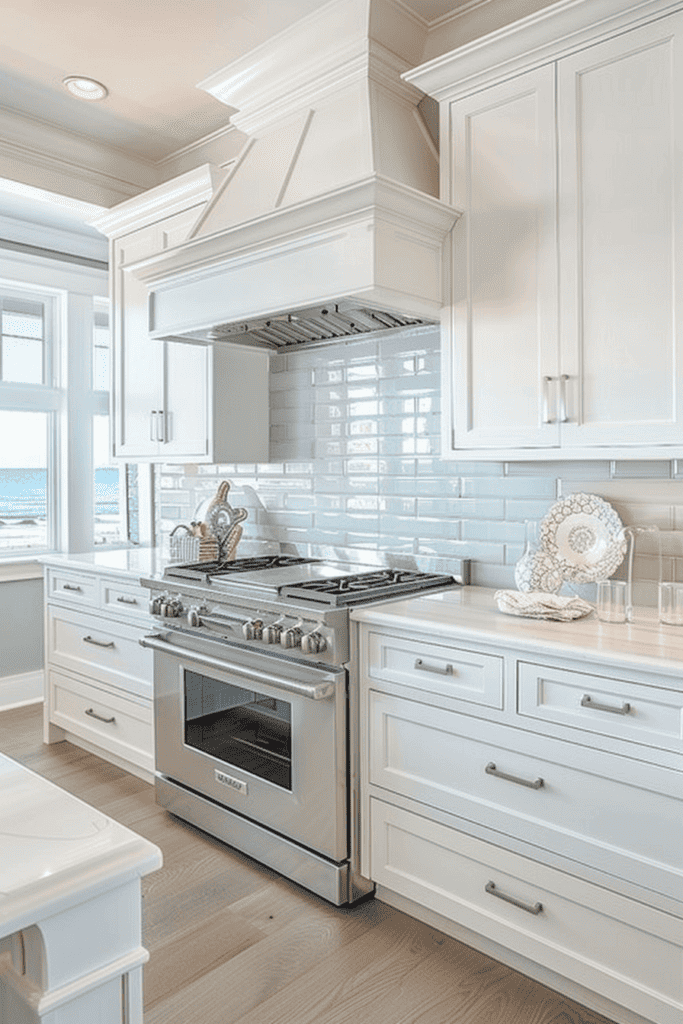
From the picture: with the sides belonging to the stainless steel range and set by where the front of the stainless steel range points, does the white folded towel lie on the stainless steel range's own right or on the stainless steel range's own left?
on the stainless steel range's own left

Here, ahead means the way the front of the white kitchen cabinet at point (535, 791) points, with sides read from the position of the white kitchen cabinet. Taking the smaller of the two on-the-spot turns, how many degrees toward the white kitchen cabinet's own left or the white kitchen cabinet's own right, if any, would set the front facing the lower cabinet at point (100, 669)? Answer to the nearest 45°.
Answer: approximately 90° to the white kitchen cabinet's own right

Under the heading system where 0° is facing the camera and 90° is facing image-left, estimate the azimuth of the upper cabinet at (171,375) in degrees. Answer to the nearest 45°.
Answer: approximately 45°

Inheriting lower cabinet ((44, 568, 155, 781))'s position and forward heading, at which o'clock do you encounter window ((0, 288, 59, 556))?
The window is roughly at 4 o'clock from the lower cabinet.

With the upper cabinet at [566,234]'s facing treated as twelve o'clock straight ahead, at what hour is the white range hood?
The white range hood is roughly at 2 o'clock from the upper cabinet.

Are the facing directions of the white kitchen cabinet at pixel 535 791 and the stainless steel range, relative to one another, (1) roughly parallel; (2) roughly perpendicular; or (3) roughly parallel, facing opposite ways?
roughly parallel

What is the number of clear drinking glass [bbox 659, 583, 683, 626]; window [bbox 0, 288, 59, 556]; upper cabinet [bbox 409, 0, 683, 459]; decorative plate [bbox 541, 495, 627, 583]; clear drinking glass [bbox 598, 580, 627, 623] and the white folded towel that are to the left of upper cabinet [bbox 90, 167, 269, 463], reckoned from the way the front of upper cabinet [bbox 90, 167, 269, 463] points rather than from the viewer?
5

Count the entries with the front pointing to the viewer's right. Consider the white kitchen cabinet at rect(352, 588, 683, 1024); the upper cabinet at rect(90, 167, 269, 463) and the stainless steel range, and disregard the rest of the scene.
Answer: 0

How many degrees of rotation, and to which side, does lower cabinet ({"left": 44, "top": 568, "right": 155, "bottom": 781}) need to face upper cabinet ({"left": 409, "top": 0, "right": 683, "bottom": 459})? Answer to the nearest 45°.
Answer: approximately 90° to its left

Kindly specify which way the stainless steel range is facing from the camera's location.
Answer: facing the viewer and to the left of the viewer

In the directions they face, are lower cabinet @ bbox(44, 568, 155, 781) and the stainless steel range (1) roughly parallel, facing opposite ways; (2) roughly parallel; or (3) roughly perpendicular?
roughly parallel

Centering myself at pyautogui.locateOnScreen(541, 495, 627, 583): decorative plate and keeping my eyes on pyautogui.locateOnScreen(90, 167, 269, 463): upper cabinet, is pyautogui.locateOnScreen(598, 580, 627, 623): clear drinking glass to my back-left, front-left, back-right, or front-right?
back-left

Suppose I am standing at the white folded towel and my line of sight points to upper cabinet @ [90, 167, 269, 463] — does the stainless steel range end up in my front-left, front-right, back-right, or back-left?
front-left

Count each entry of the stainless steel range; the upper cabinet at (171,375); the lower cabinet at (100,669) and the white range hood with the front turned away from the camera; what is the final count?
0

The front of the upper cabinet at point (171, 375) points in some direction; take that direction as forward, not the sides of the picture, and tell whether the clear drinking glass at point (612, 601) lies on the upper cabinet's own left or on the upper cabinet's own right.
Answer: on the upper cabinet's own left
